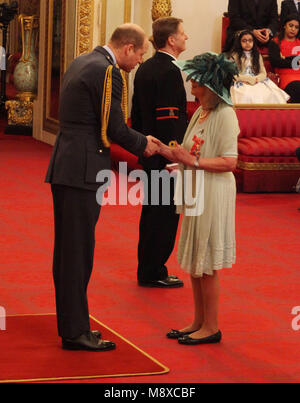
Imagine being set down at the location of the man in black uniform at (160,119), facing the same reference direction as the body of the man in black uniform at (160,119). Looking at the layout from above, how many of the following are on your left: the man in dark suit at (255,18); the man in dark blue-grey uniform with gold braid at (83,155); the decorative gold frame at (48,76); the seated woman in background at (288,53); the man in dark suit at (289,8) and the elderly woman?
4

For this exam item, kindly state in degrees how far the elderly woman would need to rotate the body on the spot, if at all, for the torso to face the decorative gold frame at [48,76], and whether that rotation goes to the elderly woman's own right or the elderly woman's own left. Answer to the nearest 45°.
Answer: approximately 90° to the elderly woman's own right

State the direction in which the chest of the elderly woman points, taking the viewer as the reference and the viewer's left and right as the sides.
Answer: facing to the left of the viewer

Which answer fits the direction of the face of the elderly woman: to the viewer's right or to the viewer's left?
to the viewer's left

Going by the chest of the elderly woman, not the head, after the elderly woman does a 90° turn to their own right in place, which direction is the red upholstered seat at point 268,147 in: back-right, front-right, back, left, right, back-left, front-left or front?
front

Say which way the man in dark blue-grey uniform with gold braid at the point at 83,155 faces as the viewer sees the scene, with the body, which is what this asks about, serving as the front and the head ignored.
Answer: to the viewer's right
